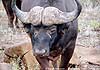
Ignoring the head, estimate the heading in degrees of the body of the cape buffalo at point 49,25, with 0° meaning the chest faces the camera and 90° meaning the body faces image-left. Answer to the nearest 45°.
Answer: approximately 0°
